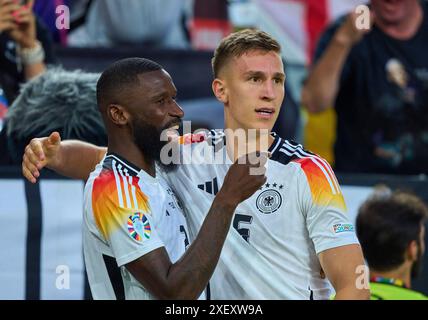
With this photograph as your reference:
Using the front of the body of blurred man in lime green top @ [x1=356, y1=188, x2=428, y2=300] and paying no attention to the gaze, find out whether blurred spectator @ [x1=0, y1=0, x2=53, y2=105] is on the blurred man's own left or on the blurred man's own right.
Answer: on the blurred man's own left

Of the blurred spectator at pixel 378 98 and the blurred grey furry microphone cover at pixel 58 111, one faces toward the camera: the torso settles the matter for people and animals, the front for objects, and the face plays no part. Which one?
the blurred spectator at pixel 378 98

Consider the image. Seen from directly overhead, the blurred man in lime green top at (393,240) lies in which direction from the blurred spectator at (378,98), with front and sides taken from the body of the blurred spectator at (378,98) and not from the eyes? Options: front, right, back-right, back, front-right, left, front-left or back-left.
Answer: front

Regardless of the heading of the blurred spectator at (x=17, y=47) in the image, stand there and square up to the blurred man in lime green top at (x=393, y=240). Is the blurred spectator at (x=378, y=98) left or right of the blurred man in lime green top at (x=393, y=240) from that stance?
left

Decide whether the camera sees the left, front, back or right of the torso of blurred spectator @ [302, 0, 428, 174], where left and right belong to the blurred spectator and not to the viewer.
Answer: front

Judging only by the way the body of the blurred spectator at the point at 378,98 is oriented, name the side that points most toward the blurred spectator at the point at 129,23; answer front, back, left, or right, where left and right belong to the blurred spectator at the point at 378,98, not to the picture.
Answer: right

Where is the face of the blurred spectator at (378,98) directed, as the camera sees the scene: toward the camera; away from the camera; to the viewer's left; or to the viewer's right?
toward the camera

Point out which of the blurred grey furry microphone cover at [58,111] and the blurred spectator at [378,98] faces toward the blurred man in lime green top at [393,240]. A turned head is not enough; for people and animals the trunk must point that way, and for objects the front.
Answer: the blurred spectator at [378,98]

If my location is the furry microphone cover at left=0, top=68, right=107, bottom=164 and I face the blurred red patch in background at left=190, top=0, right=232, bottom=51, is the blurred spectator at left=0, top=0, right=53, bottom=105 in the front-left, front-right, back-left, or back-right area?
front-left
